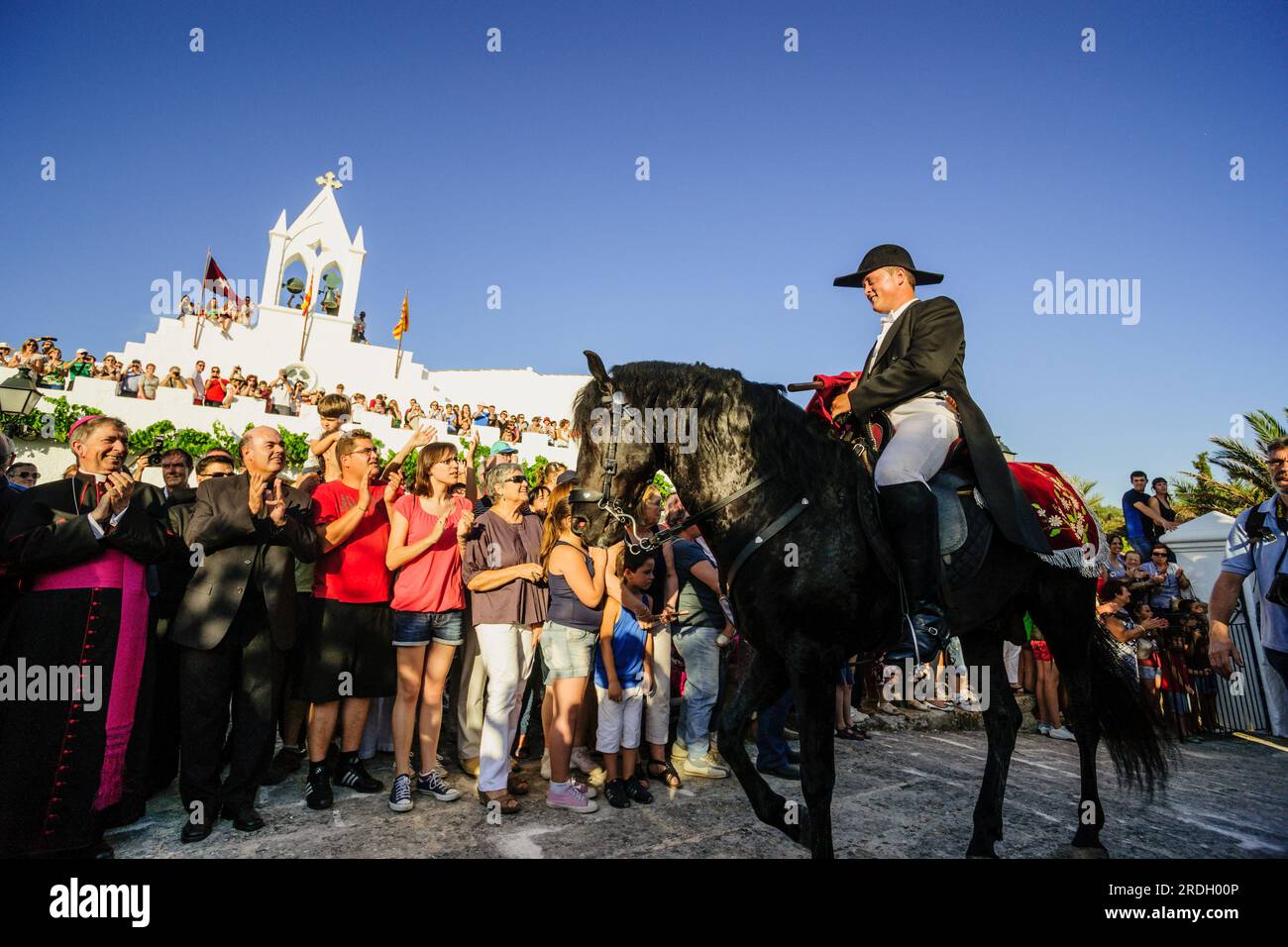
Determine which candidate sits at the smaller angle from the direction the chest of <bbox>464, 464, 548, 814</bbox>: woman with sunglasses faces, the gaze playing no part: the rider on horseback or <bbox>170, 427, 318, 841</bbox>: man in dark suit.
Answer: the rider on horseback

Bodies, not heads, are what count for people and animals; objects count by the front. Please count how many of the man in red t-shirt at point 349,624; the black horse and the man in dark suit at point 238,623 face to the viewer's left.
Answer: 1

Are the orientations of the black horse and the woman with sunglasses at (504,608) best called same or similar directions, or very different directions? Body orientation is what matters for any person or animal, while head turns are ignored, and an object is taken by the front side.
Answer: very different directions

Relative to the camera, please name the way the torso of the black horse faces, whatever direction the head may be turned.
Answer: to the viewer's left

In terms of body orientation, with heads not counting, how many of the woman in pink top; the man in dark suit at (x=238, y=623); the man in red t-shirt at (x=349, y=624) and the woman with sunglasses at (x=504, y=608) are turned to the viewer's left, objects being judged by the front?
0

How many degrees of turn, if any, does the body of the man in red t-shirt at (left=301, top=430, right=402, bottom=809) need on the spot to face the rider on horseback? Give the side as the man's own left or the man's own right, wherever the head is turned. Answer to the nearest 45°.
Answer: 0° — they already face them

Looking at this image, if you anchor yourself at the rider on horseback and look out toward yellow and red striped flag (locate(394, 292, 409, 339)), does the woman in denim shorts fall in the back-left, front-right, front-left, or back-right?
front-left

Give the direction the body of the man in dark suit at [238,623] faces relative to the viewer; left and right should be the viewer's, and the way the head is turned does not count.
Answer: facing the viewer and to the right of the viewer

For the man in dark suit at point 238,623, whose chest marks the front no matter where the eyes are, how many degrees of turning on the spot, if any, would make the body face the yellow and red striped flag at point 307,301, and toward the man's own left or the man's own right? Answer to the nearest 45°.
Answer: approximately 135° to the man's own left

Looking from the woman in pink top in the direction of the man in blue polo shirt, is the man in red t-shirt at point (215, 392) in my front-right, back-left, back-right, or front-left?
back-left

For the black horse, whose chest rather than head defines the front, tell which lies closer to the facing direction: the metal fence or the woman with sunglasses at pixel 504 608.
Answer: the woman with sunglasses
